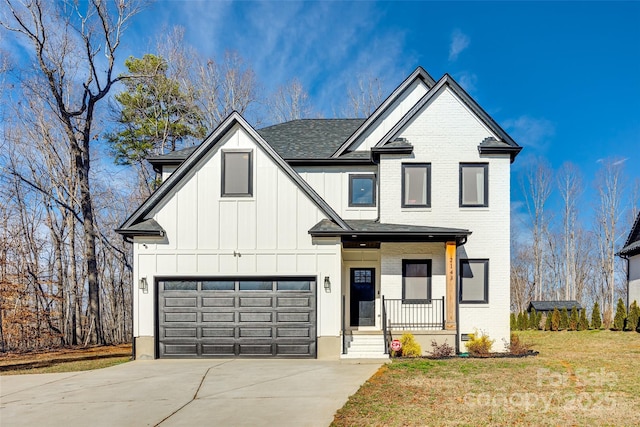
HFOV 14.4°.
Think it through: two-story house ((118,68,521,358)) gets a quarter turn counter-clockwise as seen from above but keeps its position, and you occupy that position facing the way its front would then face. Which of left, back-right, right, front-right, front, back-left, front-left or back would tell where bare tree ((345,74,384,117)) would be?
left

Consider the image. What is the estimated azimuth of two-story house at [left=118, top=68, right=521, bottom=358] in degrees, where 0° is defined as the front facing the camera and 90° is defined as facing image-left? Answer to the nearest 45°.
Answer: approximately 0°

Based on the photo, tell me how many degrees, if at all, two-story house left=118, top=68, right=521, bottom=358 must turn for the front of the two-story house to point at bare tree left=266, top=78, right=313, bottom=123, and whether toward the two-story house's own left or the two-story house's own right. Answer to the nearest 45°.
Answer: approximately 180°
